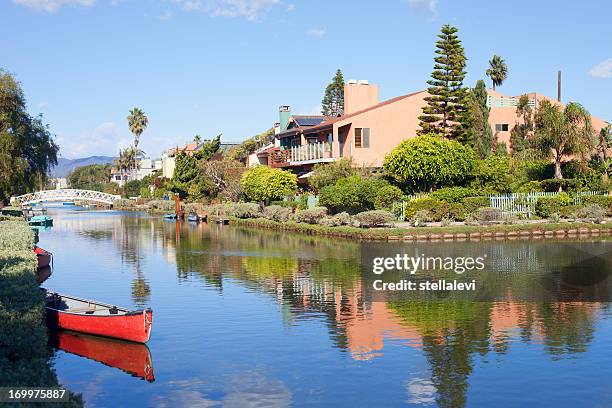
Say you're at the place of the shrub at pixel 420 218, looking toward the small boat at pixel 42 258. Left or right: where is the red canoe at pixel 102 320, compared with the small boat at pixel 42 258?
left
